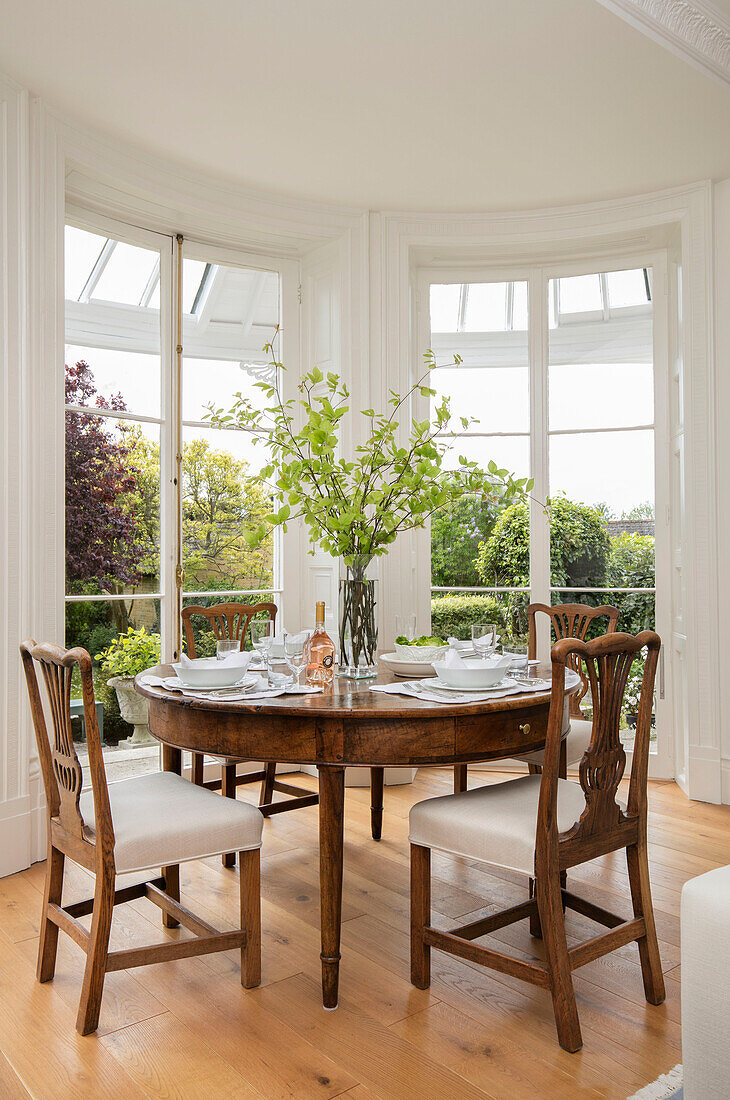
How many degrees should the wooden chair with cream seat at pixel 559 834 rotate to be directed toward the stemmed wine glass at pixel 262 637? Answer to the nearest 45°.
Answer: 0° — it already faces it

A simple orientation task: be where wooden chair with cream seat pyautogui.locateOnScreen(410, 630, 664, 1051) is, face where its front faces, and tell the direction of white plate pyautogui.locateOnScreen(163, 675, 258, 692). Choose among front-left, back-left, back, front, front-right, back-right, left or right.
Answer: front-left

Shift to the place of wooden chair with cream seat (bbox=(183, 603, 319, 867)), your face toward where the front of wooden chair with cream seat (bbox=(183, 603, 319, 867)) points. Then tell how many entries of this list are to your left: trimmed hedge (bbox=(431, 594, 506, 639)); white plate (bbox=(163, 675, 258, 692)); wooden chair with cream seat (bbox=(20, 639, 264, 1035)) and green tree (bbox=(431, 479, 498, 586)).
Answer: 2

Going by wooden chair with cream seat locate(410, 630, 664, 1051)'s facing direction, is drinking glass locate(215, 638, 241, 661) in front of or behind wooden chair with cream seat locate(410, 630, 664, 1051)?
in front

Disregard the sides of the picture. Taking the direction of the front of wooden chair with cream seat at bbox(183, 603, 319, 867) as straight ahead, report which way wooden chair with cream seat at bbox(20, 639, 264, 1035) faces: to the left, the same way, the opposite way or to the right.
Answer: to the left

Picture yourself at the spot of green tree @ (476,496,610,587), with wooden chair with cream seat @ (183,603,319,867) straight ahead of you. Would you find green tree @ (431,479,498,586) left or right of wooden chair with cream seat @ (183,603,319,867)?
right

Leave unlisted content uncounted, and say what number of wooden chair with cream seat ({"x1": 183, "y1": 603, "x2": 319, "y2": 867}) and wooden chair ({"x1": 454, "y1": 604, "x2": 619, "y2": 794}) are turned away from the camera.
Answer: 0

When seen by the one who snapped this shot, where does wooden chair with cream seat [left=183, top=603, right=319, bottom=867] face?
facing the viewer and to the right of the viewer

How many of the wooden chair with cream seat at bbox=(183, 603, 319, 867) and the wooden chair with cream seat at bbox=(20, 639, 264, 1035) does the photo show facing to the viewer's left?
0

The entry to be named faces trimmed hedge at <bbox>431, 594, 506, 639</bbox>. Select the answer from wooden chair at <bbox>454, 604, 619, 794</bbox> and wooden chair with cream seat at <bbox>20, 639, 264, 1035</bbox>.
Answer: the wooden chair with cream seat

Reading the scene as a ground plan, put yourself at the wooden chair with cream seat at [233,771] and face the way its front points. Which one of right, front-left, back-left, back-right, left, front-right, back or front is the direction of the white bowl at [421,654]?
front

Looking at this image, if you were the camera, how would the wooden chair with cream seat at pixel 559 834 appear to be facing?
facing away from the viewer and to the left of the viewer

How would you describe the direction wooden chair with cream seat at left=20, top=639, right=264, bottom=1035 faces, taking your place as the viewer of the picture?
facing away from the viewer and to the right of the viewer
